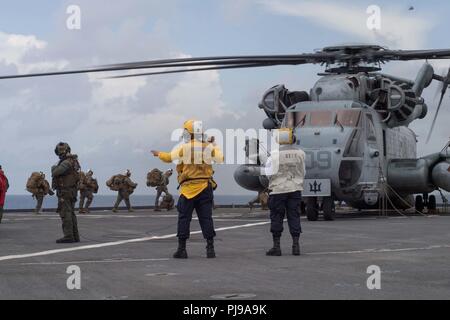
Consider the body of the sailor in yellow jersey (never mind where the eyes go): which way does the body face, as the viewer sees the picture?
away from the camera

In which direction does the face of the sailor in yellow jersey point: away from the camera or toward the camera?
away from the camera

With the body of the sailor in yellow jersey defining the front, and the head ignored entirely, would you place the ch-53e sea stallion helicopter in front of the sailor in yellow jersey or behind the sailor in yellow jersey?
in front
